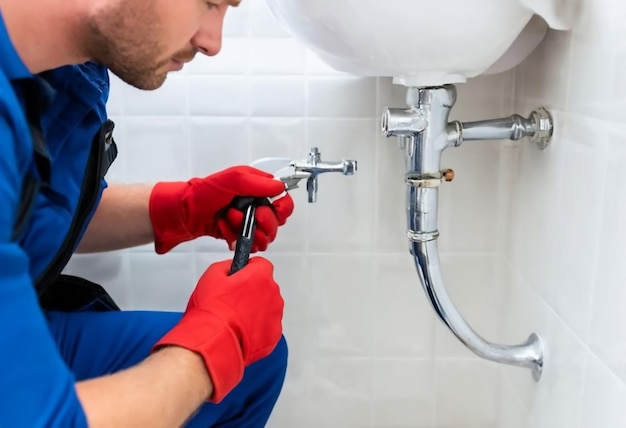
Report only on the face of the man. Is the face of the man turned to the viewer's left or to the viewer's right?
to the viewer's right

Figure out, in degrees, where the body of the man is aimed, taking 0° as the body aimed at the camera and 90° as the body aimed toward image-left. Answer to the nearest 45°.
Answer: approximately 270°
